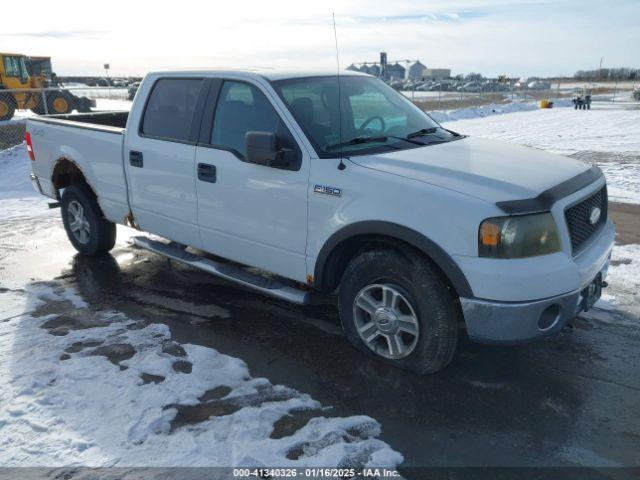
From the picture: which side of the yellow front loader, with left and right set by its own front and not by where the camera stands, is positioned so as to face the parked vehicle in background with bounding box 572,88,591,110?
front

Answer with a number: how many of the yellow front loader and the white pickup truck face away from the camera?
0

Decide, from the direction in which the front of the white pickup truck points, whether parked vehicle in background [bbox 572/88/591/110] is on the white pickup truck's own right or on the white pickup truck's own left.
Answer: on the white pickup truck's own left

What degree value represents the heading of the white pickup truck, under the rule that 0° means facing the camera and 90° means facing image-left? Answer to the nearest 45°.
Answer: approximately 315°

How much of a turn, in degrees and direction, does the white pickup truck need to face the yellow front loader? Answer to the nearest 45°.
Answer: approximately 180°

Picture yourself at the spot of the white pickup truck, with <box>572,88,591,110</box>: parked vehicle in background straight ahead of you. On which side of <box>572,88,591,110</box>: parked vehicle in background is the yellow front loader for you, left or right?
left

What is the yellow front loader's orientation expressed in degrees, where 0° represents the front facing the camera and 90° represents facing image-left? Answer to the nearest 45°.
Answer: approximately 270°

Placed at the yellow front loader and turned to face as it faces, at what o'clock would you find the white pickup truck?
The white pickup truck is roughly at 3 o'clock from the yellow front loader.

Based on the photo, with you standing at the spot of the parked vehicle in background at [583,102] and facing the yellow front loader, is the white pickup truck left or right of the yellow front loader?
left
